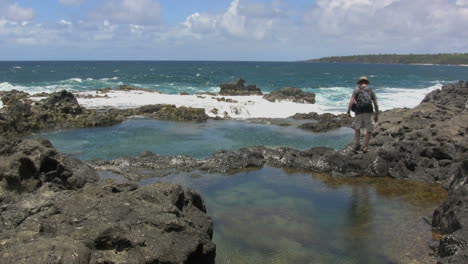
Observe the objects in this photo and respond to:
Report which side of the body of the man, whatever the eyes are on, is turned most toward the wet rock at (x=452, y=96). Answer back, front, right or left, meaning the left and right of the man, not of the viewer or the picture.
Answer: front

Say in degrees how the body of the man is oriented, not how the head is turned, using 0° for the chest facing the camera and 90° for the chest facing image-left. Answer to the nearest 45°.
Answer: approximately 180°

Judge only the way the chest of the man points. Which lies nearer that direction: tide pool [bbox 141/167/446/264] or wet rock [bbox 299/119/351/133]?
the wet rock

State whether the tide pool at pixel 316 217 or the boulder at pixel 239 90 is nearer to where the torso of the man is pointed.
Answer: the boulder

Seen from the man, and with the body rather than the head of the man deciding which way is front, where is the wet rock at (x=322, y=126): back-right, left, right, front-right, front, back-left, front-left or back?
front

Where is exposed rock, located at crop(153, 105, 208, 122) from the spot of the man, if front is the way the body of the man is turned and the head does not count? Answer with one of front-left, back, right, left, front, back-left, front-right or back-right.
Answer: front-left

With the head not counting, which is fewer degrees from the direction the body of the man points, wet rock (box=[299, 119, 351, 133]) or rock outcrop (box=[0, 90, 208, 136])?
the wet rock

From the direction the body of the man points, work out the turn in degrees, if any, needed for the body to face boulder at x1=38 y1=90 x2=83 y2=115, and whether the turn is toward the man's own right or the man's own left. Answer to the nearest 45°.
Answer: approximately 45° to the man's own left

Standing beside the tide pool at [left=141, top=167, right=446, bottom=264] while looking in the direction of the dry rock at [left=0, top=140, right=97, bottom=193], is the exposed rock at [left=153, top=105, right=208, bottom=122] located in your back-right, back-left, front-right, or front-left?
front-right

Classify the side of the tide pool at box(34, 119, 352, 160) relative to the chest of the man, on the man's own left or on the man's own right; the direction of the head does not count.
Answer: on the man's own left

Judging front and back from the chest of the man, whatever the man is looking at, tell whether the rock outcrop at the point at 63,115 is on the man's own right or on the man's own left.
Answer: on the man's own left
